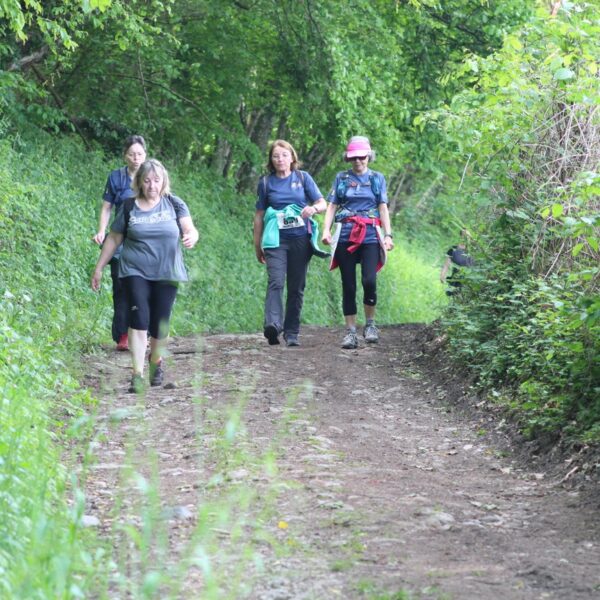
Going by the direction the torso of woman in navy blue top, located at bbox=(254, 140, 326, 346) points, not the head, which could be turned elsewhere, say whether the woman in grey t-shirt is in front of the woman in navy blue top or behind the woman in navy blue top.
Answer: in front

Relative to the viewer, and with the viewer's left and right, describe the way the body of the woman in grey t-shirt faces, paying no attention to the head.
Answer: facing the viewer

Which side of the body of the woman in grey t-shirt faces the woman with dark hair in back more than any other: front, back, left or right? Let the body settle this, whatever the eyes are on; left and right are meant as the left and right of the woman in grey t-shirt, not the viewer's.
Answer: back

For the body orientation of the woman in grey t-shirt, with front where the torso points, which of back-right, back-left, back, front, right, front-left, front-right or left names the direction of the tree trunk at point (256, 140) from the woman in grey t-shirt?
back

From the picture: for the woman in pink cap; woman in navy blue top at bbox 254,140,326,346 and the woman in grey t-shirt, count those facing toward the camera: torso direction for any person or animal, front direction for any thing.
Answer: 3

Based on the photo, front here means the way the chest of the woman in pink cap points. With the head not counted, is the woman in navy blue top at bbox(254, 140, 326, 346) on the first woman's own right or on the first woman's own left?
on the first woman's own right

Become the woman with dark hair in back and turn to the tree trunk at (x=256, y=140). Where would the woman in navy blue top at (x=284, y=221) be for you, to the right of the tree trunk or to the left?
right

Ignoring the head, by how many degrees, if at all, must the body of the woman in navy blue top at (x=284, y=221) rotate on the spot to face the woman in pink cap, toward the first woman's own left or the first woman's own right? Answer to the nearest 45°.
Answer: approximately 90° to the first woman's own left

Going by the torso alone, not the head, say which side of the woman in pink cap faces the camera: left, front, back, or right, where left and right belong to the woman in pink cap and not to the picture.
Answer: front
